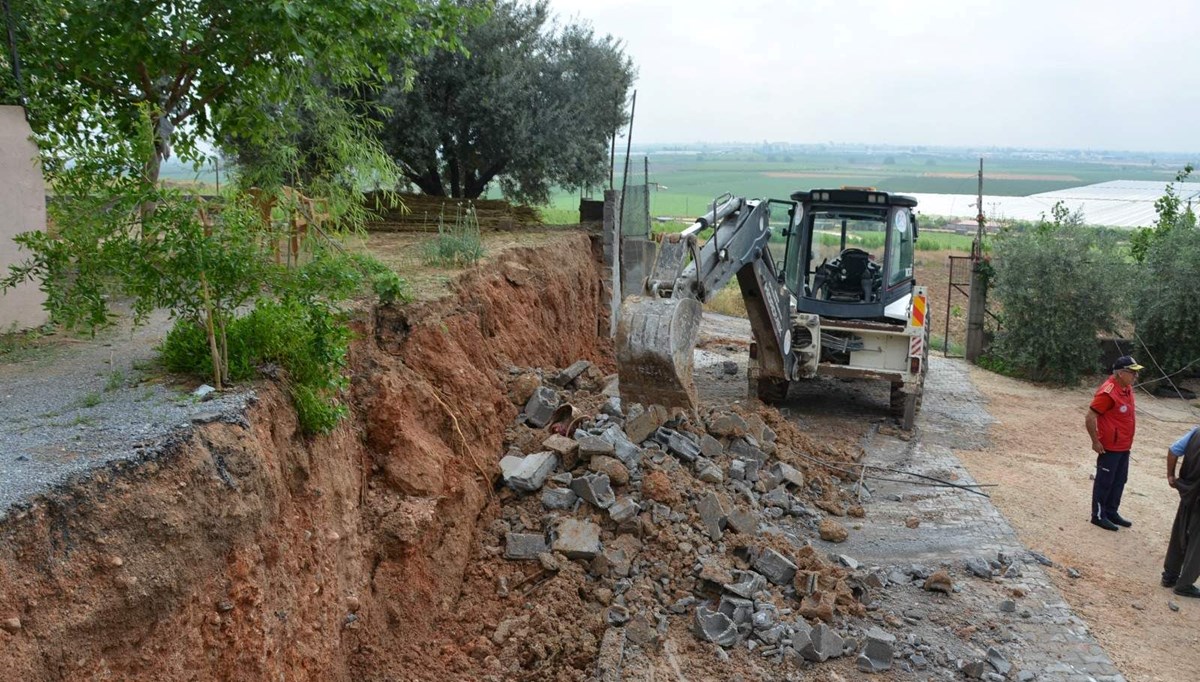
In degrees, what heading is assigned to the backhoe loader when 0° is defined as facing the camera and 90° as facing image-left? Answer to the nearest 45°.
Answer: approximately 180°

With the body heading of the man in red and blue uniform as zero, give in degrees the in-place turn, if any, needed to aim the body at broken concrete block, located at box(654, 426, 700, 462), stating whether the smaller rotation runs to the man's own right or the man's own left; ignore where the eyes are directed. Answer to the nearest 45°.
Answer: approximately 90° to the man's own right

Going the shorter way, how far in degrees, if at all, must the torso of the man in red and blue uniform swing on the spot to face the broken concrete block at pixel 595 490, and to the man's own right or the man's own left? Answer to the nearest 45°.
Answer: approximately 90° to the man's own right

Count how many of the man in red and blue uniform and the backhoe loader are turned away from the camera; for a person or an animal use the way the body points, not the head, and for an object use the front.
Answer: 1

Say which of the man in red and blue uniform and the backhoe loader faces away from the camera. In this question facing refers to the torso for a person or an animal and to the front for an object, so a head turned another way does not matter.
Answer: the backhoe loader

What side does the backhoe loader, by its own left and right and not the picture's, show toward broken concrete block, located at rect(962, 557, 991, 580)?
back
